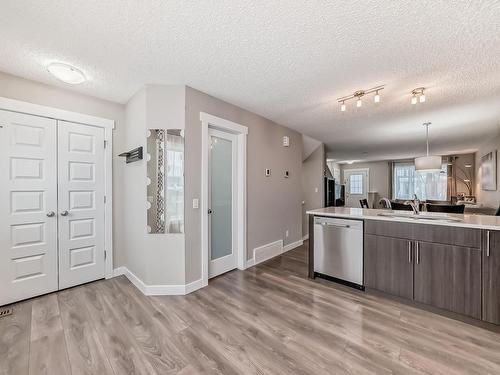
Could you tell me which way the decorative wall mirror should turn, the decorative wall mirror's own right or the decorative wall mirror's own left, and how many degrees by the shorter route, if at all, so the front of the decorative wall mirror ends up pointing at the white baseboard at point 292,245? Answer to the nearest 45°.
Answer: approximately 135° to the decorative wall mirror's own left

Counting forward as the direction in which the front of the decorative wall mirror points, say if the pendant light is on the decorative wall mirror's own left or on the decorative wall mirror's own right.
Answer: on the decorative wall mirror's own left

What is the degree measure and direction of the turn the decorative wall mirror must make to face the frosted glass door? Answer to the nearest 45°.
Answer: approximately 135° to its left

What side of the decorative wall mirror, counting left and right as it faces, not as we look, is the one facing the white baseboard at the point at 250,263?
left

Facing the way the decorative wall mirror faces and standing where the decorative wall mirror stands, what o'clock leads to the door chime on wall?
The door chime on wall is roughly at 8 o'clock from the decorative wall mirror.

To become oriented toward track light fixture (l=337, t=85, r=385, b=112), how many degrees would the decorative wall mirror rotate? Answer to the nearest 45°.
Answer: approximately 90° to its left

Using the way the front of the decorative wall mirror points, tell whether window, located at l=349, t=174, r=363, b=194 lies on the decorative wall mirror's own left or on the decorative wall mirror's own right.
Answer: on the decorative wall mirror's own left

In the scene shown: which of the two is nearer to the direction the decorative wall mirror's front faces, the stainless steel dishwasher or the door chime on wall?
the stainless steel dishwasher

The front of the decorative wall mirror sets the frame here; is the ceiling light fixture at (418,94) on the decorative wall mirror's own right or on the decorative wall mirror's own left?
on the decorative wall mirror's own left

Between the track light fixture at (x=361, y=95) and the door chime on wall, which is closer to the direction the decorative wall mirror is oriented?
the track light fixture

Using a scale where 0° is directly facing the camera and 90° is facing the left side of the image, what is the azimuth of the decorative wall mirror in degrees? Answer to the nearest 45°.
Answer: approximately 0°
